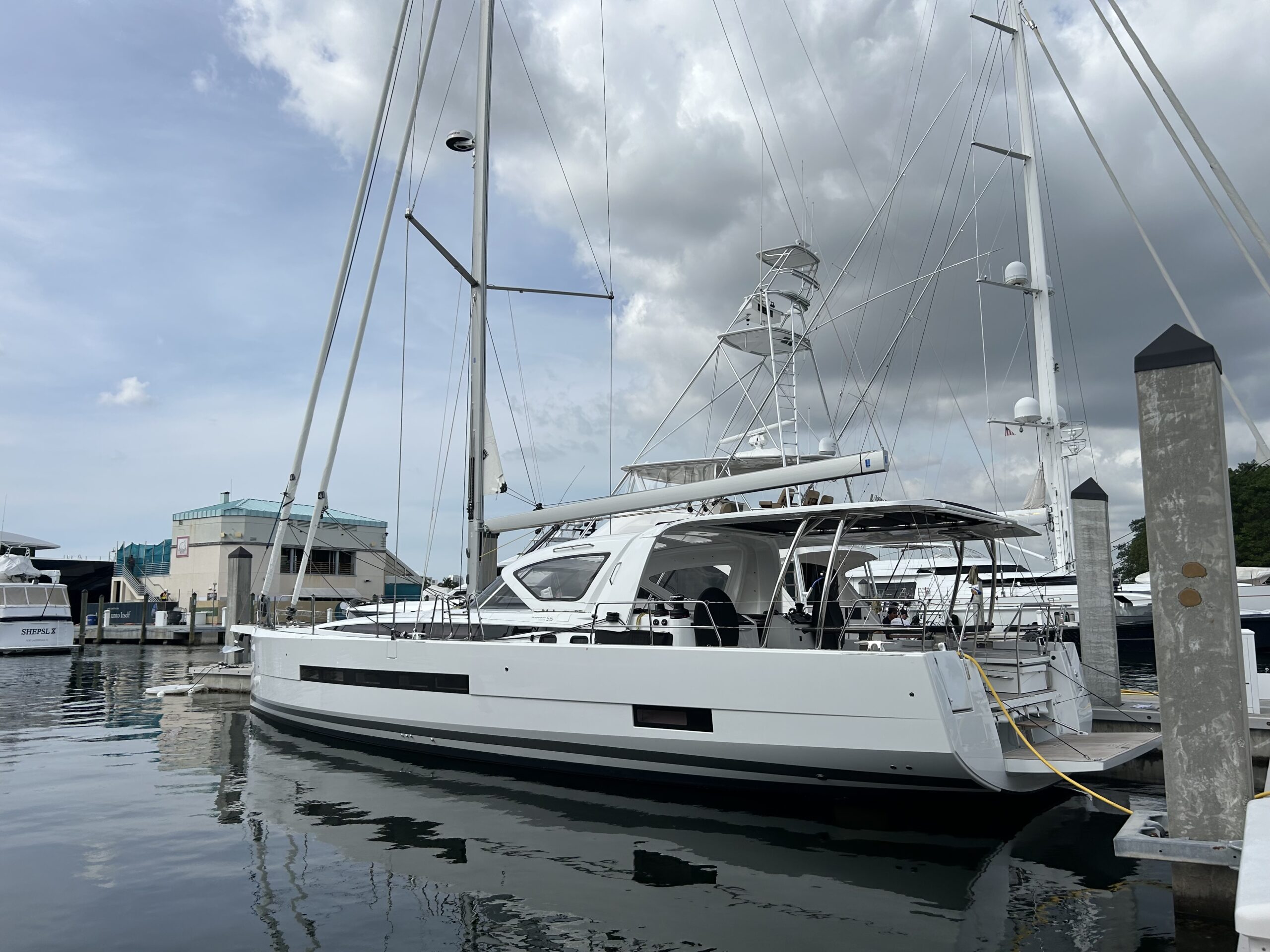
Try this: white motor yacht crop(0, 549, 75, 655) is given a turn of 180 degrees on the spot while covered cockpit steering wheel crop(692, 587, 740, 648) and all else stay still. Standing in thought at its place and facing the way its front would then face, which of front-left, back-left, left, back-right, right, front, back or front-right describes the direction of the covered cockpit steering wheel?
front

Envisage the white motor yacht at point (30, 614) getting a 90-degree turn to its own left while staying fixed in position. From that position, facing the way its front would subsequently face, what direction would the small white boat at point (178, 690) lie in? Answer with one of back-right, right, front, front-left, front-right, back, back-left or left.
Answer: left

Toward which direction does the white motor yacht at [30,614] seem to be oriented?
away from the camera

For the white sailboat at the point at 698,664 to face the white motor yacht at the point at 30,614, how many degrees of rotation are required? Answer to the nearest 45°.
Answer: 0° — it already faces it

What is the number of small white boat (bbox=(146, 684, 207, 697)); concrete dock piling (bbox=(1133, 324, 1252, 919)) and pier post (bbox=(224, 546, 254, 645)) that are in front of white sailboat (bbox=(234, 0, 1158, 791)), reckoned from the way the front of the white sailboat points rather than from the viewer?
2

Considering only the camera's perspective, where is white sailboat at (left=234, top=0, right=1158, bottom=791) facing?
facing away from the viewer and to the left of the viewer

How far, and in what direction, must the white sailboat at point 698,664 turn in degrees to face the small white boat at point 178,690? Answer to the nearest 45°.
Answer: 0° — it already faces it

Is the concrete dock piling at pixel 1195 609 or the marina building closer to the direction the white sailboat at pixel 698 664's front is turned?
the marina building
